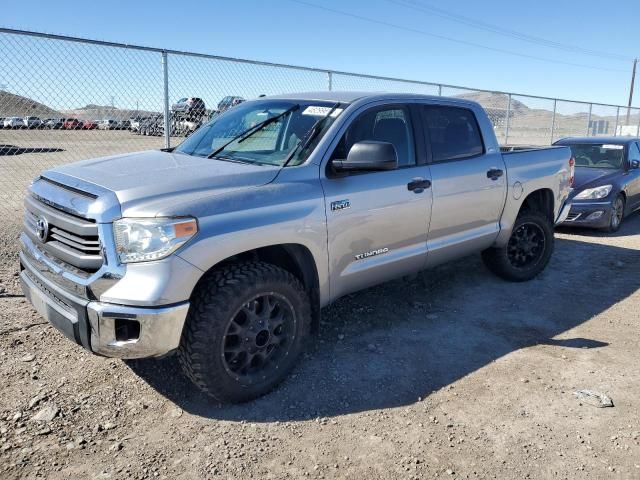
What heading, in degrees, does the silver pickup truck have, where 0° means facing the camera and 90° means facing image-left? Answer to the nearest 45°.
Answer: approximately 45°

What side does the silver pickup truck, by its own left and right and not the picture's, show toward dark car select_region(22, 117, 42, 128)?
right

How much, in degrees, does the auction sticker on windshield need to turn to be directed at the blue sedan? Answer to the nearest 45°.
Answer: approximately 180°

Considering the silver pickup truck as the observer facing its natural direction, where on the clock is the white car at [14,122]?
The white car is roughly at 3 o'clock from the silver pickup truck.

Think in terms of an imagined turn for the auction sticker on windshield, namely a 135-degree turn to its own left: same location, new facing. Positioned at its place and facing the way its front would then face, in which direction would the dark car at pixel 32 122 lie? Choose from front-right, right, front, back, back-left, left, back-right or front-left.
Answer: back-left

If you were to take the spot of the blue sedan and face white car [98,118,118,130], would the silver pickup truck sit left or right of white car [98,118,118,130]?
left
